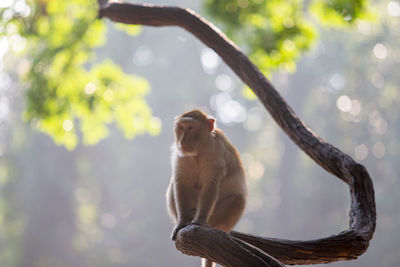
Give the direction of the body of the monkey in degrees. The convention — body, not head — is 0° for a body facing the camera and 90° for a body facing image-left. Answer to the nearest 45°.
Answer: approximately 45°
